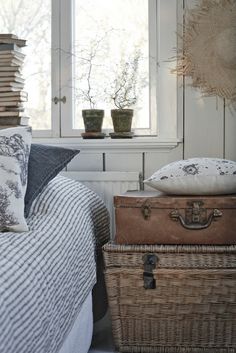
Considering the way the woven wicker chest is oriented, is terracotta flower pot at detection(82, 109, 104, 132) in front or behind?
behind

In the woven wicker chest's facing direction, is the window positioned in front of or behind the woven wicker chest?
behind

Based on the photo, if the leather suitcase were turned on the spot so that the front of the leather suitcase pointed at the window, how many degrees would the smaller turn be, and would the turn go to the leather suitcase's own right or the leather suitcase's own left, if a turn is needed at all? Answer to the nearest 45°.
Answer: approximately 135° to the leather suitcase's own right

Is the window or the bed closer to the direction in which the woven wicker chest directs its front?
the bed

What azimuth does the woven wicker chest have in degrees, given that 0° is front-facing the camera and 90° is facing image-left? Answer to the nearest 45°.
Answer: approximately 0°
